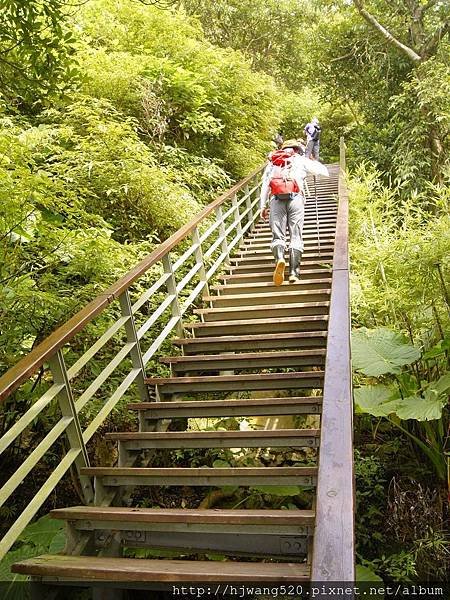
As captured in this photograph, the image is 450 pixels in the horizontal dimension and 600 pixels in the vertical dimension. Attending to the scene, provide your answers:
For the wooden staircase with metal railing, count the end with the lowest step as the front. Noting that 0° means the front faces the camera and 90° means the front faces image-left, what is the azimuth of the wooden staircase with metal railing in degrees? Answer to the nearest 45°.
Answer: approximately 0°
